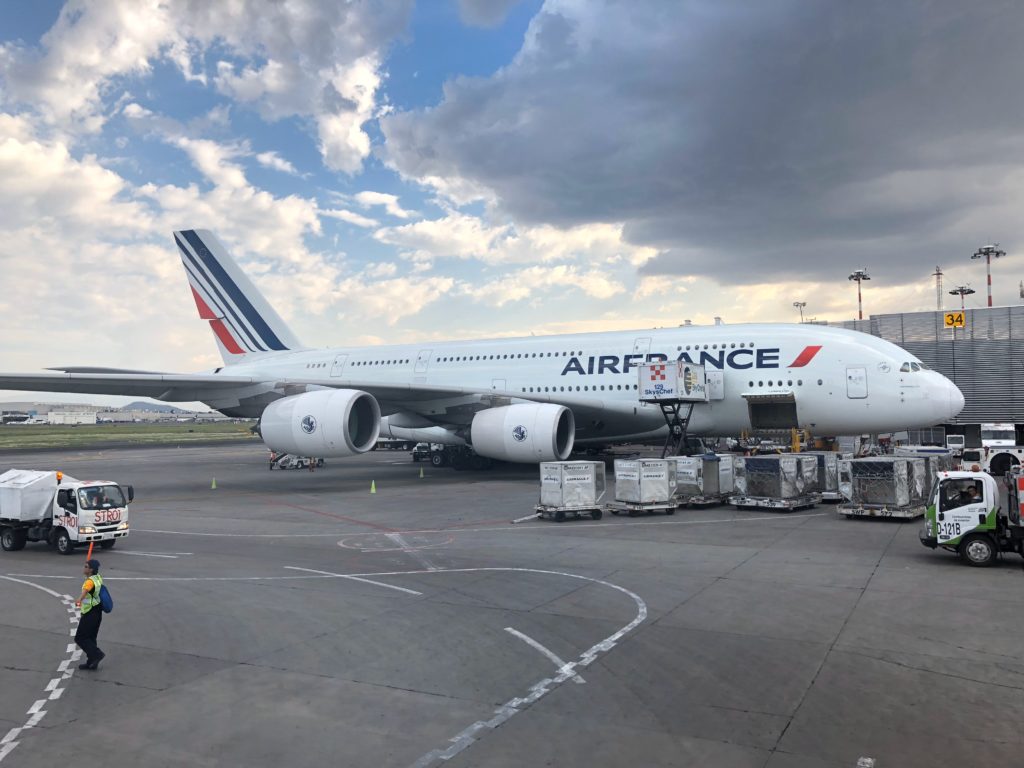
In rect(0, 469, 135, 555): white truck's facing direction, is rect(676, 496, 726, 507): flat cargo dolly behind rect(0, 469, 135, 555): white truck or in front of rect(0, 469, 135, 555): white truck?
in front

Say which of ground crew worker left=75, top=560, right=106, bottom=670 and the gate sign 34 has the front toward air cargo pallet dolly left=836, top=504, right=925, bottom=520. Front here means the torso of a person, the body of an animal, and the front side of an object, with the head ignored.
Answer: the gate sign 34

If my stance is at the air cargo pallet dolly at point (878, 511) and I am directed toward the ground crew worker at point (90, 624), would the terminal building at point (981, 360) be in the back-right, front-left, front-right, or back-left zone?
back-right

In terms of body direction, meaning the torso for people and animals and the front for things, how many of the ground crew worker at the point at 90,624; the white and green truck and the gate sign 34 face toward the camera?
1

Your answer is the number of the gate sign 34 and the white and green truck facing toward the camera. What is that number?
1

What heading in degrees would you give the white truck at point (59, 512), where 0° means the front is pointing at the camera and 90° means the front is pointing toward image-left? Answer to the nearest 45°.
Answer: approximately 315°

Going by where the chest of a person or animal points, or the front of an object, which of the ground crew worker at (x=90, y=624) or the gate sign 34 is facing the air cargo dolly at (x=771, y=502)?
the gate sign 34

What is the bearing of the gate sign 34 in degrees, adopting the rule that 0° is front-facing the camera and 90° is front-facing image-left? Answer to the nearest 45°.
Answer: approximately 0°

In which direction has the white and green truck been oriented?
to the viewer's left

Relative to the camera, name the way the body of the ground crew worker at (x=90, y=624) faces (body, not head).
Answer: to the viewer's left

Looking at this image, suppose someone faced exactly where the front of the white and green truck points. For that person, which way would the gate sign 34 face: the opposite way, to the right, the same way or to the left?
to the left

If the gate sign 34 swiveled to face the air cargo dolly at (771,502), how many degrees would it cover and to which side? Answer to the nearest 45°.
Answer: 0° — it already faces it

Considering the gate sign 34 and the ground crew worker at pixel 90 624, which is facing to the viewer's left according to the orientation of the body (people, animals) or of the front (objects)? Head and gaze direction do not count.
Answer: the ground crew worker
